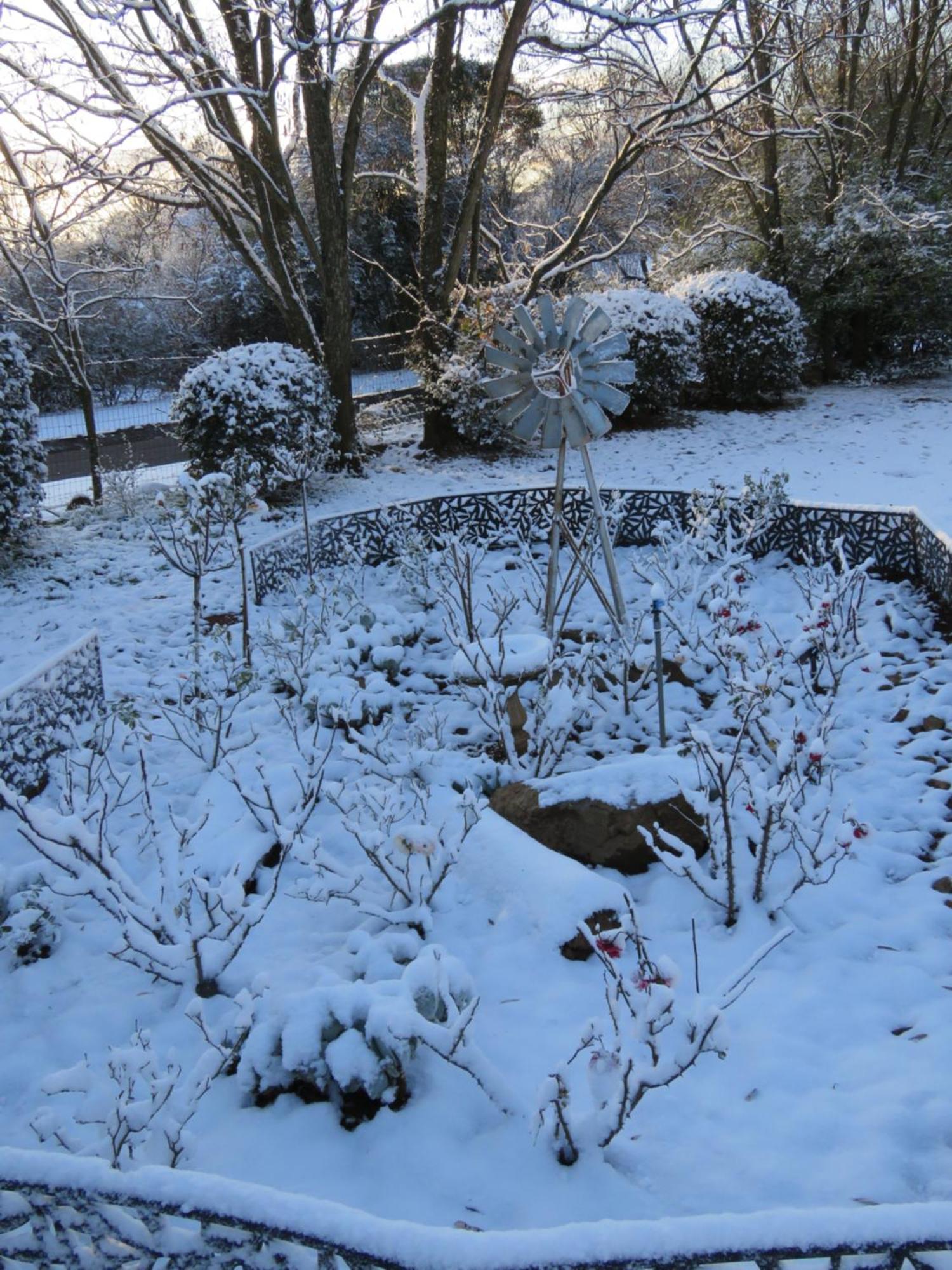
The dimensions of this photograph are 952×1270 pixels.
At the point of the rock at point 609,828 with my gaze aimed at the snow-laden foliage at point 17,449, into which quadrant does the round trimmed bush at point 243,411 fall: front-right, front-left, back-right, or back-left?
front-right

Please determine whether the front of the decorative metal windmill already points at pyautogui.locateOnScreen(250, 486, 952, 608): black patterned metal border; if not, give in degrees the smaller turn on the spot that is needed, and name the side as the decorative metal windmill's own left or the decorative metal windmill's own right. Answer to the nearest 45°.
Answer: approximately 180°

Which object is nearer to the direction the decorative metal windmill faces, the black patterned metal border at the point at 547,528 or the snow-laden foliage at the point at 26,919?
the snow-laden foliage

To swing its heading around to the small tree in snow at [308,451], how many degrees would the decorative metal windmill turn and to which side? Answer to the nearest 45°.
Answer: approximately 135° to its right

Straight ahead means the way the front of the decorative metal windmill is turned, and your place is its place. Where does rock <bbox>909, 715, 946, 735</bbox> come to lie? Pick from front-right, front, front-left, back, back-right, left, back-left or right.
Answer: front-left

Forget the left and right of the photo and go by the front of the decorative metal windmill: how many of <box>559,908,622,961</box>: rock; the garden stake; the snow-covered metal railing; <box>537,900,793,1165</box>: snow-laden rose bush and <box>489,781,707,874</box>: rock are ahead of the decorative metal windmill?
5

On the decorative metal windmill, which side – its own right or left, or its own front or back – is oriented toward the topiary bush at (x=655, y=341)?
back

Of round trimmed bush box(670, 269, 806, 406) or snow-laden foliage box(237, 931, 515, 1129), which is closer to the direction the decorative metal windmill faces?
the snow-laden foliage

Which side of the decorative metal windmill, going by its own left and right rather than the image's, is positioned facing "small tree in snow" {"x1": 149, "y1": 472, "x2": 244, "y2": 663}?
right

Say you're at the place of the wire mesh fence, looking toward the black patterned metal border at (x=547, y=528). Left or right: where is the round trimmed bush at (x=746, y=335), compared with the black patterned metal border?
left

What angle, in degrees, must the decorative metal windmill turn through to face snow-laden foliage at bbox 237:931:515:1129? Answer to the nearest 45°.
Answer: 0° — it already faces it

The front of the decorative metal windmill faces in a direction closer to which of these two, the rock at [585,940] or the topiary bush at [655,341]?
the rock

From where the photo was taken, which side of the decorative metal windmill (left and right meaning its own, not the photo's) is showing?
front

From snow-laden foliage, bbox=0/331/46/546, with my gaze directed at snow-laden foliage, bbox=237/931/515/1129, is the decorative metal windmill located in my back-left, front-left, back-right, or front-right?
front-left

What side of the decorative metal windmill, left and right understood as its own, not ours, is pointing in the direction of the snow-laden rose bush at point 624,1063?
front
